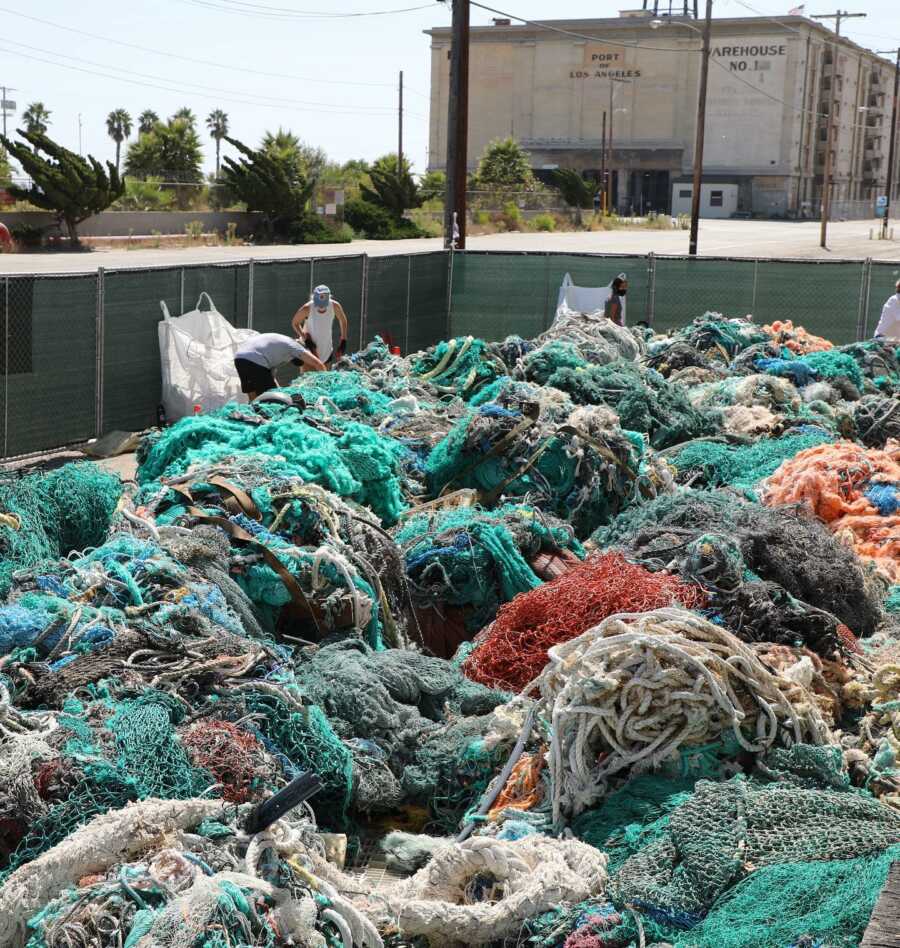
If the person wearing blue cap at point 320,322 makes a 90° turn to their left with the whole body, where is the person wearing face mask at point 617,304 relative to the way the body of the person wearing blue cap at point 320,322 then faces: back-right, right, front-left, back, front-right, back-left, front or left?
front-left

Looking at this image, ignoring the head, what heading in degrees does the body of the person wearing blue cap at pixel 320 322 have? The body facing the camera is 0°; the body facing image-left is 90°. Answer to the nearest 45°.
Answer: approximately 0°

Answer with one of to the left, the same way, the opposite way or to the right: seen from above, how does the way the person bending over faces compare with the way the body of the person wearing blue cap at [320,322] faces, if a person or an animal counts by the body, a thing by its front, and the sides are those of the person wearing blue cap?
to the left

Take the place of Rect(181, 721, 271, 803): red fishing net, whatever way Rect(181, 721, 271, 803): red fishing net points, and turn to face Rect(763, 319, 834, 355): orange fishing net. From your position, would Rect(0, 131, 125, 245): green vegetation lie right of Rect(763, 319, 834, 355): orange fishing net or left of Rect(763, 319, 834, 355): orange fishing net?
left

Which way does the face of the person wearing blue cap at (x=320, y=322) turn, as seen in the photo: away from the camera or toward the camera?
toward the camera

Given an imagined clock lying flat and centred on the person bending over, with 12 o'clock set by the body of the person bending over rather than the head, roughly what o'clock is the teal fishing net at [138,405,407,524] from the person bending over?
The teal fishing net is roughly at 3 o'clock from the person bending over.

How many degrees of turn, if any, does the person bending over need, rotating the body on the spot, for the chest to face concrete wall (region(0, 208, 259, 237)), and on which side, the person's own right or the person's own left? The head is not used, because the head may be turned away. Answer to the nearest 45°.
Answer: approximately 90° to the person's own left

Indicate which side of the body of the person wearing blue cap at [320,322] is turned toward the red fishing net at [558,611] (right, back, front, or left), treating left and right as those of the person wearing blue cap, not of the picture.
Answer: front

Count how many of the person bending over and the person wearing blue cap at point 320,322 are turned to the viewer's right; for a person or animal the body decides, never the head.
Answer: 1

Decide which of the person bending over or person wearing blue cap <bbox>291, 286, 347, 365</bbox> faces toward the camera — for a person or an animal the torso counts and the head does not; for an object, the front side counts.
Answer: the person wearing blue cap

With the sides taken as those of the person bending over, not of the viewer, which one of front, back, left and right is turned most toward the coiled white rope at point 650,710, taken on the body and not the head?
right

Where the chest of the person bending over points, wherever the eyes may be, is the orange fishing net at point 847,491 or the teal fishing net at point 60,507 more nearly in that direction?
the orange fishing net

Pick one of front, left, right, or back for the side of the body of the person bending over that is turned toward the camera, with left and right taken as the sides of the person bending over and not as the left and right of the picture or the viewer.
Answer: right

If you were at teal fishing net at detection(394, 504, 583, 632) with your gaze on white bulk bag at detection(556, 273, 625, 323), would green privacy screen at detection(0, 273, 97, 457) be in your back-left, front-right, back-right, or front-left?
front-left
